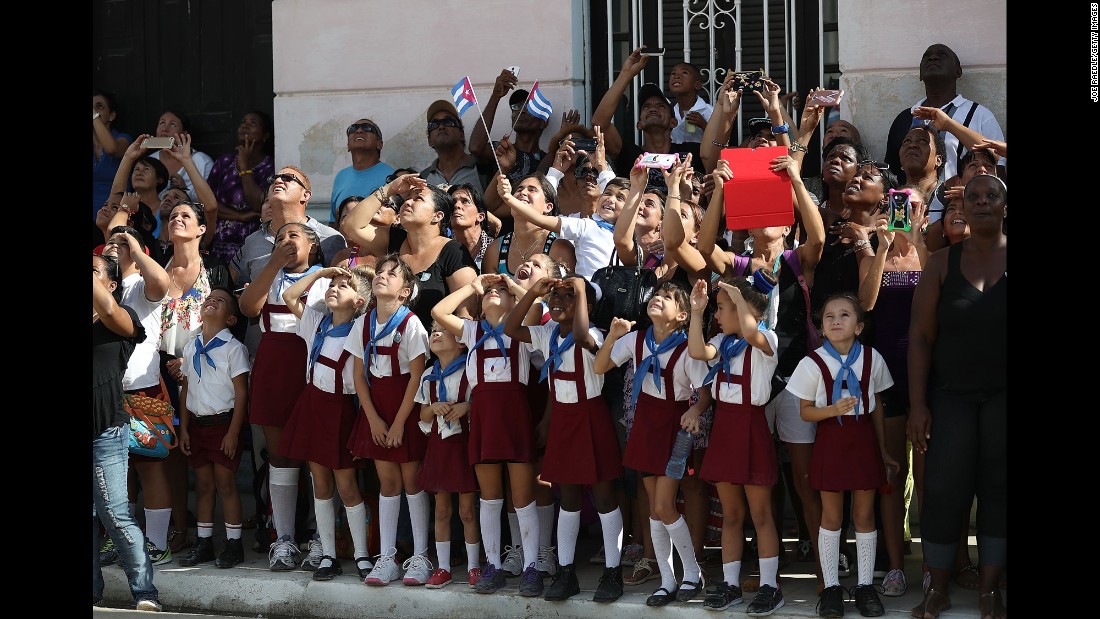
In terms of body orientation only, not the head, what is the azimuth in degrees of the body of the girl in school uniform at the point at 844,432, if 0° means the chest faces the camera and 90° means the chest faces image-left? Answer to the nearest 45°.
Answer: approximately 0°

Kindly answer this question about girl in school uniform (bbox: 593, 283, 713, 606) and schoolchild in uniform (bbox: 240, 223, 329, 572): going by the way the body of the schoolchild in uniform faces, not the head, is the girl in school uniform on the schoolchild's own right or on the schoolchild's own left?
on the schoolchild's own left

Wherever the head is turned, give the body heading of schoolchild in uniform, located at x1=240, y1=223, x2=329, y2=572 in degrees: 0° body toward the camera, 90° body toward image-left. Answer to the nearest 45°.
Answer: approximately 45°

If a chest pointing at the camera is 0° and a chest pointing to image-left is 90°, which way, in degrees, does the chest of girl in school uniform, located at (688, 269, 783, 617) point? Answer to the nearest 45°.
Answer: approximately 45°

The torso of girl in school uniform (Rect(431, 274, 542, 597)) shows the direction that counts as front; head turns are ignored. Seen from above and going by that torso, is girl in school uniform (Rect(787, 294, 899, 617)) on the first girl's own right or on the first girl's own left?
on the first girl's own left

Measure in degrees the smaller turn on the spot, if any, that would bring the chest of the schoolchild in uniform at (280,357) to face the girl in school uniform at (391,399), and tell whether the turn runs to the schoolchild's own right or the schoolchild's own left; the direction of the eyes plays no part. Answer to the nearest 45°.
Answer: approximately 90° to the schoolchild's own left

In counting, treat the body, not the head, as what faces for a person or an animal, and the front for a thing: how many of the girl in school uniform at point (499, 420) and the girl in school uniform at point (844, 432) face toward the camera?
2
